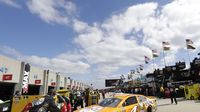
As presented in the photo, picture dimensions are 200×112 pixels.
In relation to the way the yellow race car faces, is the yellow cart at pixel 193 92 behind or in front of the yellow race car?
behind

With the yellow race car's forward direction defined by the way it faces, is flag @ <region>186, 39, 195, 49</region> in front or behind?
behind

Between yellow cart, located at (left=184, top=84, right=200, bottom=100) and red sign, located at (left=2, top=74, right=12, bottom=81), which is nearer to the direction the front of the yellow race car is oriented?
the red sign

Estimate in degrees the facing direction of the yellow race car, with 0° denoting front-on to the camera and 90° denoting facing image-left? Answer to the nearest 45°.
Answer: approximately 45°

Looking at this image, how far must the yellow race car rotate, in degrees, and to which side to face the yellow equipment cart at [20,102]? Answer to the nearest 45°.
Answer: approximately 45° to its right

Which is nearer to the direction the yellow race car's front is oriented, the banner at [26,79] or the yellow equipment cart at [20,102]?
the yellow equipment cart

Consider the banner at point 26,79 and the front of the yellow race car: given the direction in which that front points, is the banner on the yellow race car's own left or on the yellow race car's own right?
on the yellow race car's own right
